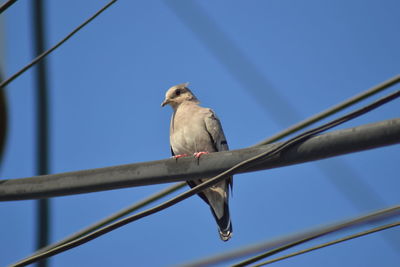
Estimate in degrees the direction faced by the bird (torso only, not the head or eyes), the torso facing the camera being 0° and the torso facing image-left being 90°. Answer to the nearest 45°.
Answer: approximately 45°

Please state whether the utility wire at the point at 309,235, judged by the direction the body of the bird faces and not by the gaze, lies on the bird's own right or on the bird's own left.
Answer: on the bird's own left
